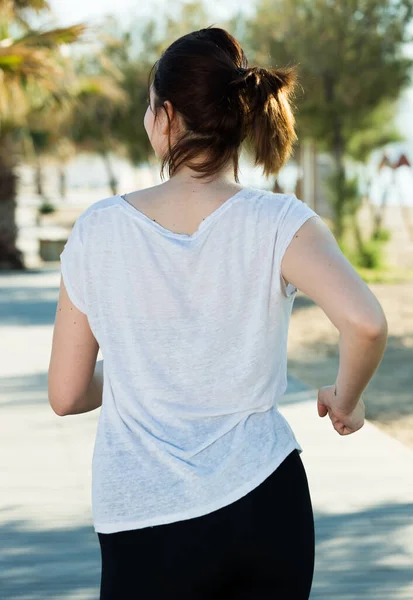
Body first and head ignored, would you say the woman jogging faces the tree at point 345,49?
yes

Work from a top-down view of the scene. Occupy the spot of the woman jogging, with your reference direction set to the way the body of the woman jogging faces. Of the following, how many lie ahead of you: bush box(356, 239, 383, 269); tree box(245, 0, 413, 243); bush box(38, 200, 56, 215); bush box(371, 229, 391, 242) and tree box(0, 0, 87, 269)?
5

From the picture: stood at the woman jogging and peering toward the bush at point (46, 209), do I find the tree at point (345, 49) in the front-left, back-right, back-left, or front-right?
front-right

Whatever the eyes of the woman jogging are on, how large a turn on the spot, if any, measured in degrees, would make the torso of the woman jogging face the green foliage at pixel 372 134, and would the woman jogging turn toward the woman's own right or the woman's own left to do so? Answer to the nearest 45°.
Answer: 0° — they already face it

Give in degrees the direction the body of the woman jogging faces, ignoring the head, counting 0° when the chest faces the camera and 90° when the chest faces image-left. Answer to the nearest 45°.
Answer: approximately 180°

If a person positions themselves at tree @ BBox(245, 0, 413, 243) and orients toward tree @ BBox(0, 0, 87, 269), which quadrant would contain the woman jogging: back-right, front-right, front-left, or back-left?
front-left

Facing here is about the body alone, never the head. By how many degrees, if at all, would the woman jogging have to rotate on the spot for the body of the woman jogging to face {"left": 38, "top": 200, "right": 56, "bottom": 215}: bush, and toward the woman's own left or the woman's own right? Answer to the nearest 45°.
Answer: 0° — they already face it

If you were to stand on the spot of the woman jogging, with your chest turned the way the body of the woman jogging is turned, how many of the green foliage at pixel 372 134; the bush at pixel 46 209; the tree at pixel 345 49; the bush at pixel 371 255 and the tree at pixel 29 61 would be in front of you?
5

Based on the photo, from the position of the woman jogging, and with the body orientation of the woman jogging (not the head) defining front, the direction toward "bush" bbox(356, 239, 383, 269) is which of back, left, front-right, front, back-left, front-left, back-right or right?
front

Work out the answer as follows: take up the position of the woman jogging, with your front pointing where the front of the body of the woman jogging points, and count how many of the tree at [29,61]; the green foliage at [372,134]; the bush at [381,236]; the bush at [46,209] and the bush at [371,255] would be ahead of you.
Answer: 5

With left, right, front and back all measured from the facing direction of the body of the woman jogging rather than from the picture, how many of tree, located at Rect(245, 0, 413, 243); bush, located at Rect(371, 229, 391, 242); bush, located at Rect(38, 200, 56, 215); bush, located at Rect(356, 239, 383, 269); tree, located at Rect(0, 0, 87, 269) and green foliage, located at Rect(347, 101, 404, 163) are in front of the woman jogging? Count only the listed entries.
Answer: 6

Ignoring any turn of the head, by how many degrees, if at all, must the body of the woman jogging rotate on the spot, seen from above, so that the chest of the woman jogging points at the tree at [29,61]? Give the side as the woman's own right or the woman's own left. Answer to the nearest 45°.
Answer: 0° — they already face it

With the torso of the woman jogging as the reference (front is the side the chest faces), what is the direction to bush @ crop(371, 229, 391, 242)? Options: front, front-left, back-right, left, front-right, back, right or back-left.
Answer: front

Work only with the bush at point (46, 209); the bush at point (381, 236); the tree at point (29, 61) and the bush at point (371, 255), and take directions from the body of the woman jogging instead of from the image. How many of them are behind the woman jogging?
0

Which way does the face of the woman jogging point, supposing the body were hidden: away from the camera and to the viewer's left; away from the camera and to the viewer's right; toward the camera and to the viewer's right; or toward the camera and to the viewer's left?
away from the camera and to the viewer's left
